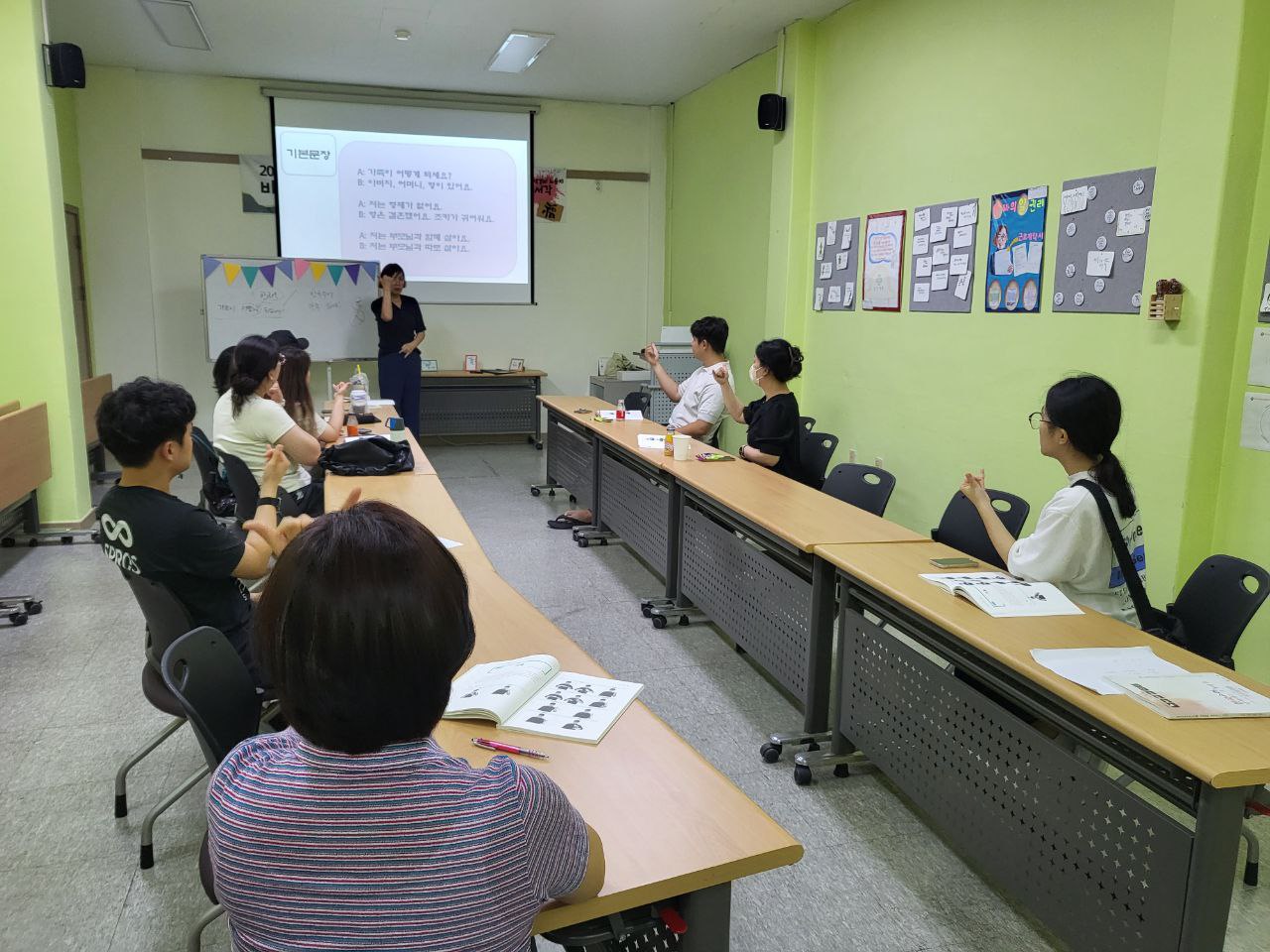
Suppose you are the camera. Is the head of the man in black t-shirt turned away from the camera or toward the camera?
away from the camera

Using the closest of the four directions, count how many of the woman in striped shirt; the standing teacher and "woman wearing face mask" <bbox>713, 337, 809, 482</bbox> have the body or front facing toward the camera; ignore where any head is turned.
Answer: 1

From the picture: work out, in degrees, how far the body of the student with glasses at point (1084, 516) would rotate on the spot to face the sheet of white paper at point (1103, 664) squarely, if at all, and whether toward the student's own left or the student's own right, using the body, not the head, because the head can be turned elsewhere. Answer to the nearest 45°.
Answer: approximately 135° to the student's own left

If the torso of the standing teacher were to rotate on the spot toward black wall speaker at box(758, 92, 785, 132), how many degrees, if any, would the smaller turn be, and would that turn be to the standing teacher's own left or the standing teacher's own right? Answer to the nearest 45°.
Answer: approximately 45° to the standing teacher's own left

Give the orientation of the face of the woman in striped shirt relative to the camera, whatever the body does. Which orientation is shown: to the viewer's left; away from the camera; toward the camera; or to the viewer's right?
away from the camera

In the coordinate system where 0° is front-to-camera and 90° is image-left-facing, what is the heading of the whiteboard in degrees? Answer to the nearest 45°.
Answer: approximately 0°

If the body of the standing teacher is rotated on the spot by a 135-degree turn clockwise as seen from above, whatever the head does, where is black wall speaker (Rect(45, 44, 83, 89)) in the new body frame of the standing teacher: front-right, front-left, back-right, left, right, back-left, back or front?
left

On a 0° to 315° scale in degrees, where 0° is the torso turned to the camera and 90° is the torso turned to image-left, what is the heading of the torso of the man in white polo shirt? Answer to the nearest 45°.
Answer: approximately 90°

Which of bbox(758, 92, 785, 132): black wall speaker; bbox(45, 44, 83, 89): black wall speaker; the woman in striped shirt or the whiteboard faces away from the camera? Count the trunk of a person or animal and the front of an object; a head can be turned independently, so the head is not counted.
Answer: the woman in striped shirt

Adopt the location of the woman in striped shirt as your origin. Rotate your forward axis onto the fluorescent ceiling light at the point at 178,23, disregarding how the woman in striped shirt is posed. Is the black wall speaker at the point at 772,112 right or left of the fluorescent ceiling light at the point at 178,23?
right

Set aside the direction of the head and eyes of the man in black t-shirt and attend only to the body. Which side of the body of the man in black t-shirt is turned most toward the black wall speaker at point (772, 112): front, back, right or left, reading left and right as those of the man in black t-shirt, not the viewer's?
front

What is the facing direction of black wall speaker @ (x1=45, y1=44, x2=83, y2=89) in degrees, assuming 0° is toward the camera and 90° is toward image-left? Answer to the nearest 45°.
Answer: approximately 315°

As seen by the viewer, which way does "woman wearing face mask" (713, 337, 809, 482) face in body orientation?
to the viewer's left

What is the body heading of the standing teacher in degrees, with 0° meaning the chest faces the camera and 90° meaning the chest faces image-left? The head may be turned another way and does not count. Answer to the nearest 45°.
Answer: approximately 0°

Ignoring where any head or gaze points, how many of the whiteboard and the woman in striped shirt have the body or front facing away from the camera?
1

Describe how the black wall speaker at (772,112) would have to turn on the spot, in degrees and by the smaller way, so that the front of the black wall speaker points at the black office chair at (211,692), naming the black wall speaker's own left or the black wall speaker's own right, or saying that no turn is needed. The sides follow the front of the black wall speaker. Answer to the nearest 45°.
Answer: approximately 45° to the black wall speaker's own left

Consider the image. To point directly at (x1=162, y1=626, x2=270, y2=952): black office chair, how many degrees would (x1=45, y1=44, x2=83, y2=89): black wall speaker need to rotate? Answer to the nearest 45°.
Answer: approximately 45° to its right

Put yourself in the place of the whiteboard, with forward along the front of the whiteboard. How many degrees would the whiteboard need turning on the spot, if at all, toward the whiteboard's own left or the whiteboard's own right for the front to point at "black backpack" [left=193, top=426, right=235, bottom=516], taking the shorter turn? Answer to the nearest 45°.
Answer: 0° — it already faces it

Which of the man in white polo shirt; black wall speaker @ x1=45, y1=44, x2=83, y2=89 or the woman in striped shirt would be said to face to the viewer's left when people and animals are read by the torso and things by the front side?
the man in white polo shirt

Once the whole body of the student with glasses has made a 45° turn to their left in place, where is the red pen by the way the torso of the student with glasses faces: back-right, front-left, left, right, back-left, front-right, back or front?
front-left
